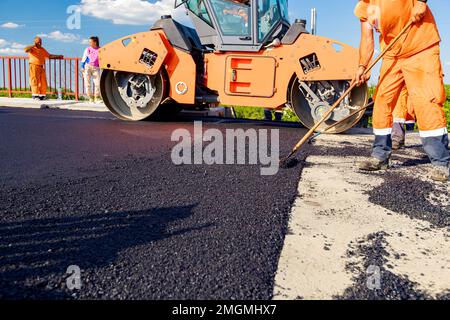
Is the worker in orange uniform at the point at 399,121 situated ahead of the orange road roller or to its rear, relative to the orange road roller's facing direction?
to the rear

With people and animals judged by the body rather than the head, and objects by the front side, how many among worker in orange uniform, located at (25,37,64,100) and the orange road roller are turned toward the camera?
1

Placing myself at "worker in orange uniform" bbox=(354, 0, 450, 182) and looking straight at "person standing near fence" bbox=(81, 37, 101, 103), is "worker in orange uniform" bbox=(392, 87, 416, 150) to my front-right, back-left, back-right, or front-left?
front-right

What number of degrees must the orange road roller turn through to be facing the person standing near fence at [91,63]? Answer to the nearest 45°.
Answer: approximately 45° to its right

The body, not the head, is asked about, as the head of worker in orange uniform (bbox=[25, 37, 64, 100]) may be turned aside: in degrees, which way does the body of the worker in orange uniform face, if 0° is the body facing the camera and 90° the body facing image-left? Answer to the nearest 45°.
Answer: approximately 0°

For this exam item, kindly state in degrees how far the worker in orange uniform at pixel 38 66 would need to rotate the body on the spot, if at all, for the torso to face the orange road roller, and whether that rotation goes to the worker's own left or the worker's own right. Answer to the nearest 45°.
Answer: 0° — they already face it

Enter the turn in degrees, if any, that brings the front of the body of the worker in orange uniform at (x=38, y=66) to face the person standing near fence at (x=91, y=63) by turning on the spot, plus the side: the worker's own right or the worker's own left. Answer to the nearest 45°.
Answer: approximately 45° to the worker's own left

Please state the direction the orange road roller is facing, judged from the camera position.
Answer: facing to the left of the viewer
